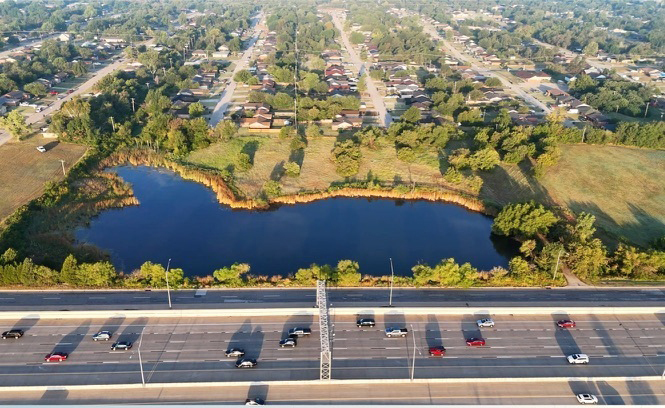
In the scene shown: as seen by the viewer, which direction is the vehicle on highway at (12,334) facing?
to the viewer's left

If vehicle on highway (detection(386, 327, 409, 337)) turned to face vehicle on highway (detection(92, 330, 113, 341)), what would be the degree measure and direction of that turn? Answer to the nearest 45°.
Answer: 0° — it already faces it

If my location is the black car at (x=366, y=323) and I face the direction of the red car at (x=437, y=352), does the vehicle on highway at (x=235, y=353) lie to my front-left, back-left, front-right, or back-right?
back-right

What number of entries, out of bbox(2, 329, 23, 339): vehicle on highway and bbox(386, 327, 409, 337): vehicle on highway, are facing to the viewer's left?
2

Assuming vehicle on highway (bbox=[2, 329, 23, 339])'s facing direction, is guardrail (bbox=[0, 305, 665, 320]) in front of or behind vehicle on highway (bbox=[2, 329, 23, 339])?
behind

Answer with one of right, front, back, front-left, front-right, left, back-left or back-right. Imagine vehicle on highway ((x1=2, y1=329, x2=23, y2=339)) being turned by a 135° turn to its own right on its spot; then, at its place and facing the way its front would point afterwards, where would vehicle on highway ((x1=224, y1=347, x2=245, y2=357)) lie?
right

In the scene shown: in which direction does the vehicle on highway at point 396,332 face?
to the viewer's left

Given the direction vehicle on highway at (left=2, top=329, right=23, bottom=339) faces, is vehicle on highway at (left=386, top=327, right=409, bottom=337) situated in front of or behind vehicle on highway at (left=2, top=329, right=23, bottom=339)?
behind

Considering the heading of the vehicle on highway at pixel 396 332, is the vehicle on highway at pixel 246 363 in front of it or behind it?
in front
